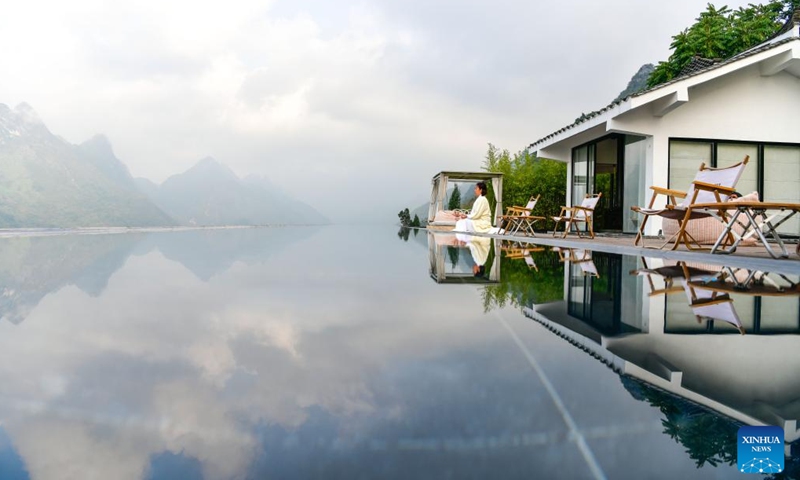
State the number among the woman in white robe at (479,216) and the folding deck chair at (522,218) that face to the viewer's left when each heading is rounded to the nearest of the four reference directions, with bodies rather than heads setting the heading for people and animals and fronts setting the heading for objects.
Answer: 2

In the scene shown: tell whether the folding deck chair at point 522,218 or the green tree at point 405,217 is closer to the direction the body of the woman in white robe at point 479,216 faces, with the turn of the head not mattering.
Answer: the green tree

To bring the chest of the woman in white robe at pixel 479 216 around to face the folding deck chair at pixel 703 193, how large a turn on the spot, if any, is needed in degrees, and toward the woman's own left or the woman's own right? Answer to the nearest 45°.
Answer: approximately 90° to the woman's own left

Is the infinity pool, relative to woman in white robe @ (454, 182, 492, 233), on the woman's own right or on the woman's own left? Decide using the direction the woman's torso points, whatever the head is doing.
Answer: on the woman's own left

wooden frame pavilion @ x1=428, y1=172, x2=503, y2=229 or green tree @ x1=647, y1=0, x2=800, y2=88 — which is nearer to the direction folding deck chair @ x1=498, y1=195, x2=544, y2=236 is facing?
the wooden frame pavilion

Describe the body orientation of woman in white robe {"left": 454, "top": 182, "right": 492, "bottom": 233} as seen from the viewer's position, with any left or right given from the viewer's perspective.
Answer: facing to the left of the viewer

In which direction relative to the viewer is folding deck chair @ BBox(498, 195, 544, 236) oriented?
to the viewer's left

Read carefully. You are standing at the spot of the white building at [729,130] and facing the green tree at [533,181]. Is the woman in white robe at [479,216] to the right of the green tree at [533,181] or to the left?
left

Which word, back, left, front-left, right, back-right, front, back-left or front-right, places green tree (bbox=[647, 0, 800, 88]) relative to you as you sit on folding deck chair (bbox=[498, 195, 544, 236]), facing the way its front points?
back-right
